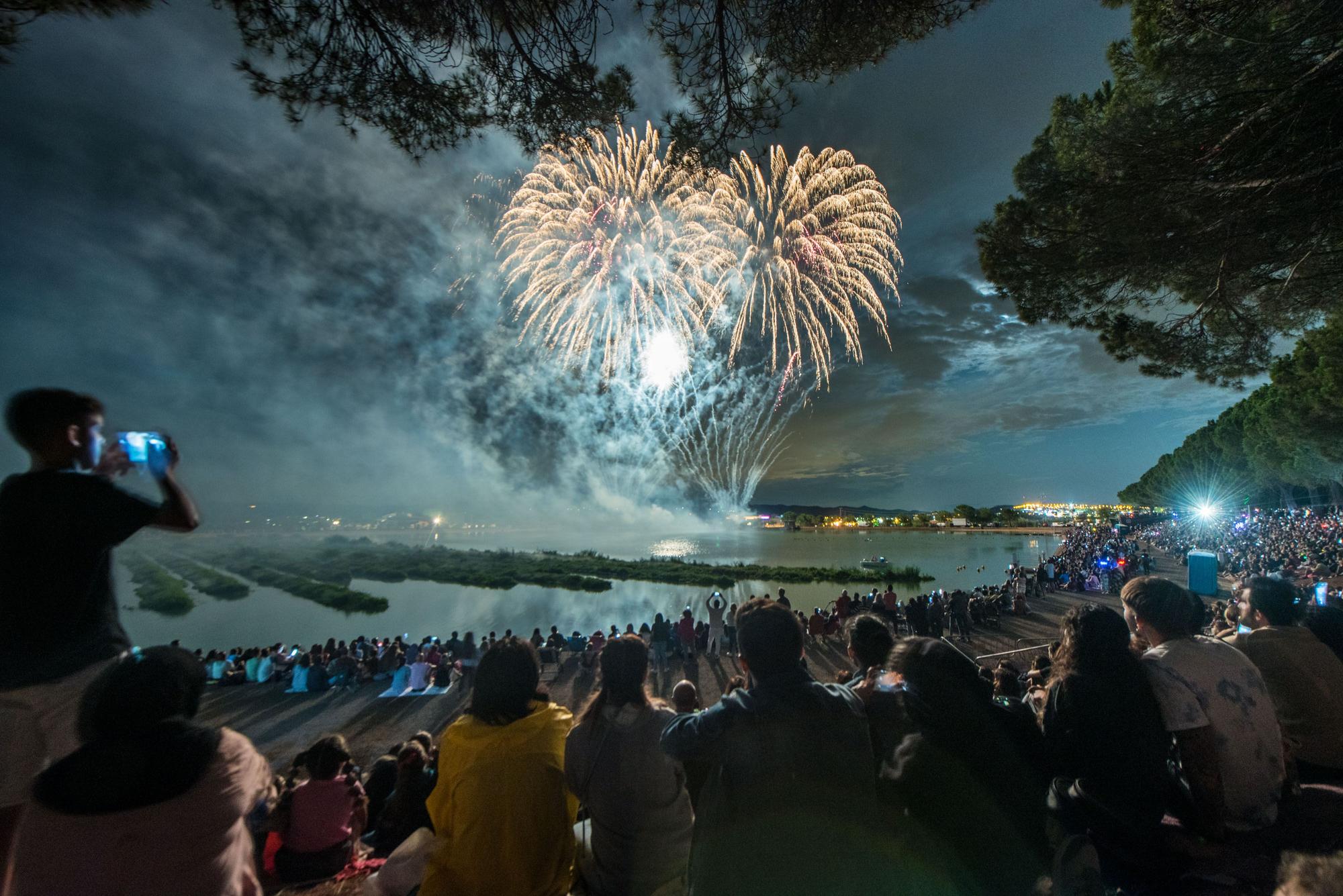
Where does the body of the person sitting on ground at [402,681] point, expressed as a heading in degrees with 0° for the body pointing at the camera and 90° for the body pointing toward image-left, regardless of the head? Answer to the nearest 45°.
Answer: approximately 180°

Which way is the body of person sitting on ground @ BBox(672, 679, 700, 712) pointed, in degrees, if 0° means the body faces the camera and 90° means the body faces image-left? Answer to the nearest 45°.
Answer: approximately 180°

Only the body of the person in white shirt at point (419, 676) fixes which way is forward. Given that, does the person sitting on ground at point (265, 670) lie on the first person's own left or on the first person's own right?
on the first person's own left

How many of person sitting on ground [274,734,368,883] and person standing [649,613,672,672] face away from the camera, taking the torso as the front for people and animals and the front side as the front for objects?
2

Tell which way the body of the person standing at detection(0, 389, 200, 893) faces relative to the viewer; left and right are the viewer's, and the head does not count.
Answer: facing away from the viewer and to the right of the viewer

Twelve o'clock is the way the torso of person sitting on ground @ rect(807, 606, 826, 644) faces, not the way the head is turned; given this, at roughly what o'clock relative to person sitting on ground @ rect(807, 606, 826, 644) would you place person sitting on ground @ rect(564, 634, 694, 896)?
person sitting on ground @ rect(564, 634, 694, 896) is roughly at 6 o'clock from person sitting on ground @ rect(807, 606, 826, 644).

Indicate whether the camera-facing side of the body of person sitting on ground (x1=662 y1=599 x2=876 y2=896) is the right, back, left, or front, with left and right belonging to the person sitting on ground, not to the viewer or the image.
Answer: back

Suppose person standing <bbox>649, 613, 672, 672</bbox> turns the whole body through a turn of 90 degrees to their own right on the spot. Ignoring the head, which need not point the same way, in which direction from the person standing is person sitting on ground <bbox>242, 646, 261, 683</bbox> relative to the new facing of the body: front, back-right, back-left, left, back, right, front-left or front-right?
back

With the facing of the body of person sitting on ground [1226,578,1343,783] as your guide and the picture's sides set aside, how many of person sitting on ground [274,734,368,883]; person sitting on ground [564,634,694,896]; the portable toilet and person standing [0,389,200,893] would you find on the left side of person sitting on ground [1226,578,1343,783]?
3

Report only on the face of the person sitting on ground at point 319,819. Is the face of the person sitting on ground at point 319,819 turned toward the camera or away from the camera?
away from the camera

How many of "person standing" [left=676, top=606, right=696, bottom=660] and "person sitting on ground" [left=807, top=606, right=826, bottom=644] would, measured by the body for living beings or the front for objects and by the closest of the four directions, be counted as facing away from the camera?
2

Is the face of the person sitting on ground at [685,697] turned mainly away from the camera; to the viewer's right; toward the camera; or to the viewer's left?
away from the camera

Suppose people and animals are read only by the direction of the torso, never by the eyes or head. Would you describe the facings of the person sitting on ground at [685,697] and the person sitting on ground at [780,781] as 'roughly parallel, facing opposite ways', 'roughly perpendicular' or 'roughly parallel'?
roughly parallel

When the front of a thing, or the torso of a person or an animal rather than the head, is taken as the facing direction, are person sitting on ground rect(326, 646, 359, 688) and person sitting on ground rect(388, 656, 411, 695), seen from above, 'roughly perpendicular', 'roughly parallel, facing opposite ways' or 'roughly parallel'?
roughly parallel

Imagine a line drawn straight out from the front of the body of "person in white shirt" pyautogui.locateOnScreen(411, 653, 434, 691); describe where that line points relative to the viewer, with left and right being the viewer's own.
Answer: facing away from the viewer

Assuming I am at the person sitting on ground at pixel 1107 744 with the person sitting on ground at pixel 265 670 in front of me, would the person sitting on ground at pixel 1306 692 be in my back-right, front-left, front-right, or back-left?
back-right

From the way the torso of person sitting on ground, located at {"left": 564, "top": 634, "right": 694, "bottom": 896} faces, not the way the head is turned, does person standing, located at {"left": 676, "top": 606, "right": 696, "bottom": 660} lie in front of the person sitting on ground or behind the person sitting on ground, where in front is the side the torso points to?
in front

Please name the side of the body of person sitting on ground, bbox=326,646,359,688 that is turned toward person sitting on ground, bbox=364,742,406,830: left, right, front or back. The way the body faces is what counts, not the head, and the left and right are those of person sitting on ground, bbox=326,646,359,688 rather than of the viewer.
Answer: back
